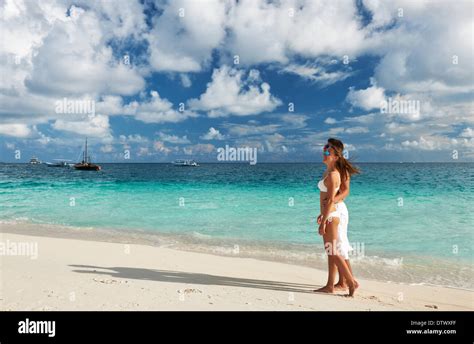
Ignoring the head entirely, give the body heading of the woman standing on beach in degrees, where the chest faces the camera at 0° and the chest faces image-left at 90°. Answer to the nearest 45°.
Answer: approximately 90°

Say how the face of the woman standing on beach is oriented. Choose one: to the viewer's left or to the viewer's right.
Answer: to the viewer's left
